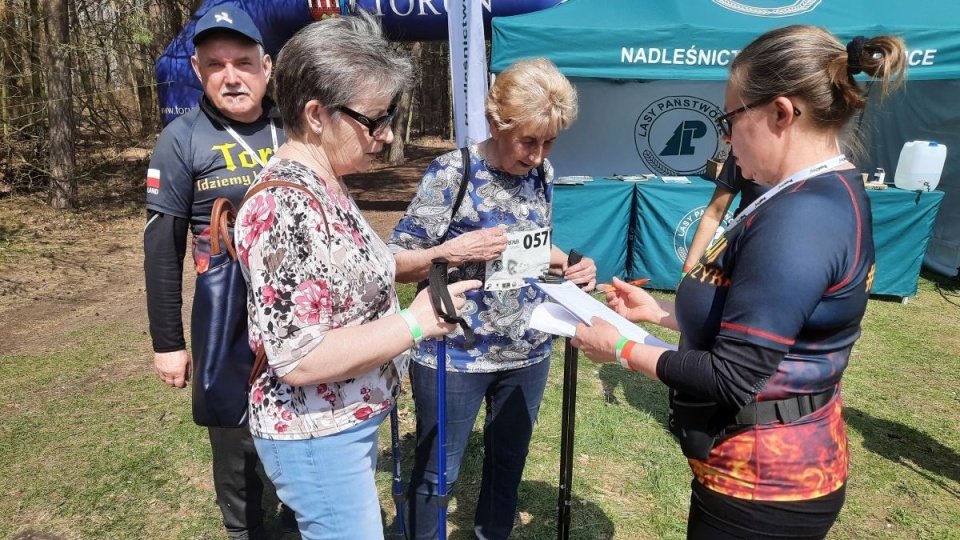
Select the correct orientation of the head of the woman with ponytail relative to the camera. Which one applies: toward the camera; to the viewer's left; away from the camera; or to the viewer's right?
to the viewer's left

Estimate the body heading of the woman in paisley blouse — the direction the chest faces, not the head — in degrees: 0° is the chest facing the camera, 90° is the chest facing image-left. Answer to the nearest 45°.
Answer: approximately 315°

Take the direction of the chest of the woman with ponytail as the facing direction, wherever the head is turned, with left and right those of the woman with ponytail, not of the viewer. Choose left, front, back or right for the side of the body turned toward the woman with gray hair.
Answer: front

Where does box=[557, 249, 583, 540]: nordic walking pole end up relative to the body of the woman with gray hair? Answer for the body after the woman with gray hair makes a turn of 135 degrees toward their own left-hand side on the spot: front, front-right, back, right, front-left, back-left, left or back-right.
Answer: right

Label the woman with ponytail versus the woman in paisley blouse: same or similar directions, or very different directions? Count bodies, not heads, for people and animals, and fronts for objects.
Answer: very different directions

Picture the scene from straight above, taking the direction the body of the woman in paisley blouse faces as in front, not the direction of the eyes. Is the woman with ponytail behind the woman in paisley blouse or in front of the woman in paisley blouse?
in front

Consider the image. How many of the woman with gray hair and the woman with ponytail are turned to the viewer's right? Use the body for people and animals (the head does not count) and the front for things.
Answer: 1

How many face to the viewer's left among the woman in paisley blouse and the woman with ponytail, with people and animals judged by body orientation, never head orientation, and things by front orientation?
1

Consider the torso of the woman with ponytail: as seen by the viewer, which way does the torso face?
to the viewer's left

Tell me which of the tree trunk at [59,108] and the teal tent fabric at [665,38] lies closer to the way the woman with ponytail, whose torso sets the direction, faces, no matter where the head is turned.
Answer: the tree trunk

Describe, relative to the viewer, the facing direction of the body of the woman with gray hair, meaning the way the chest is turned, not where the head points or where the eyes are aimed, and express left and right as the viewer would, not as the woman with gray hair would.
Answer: facing to the right of the viewer
